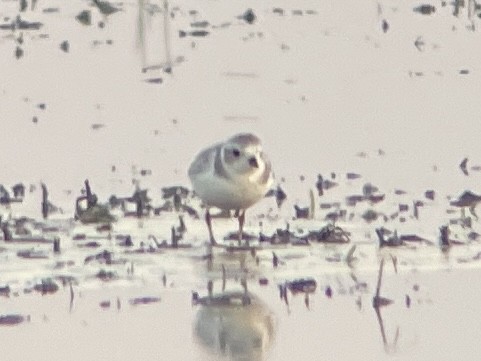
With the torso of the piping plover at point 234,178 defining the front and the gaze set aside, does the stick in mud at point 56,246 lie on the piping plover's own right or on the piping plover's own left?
on the piping plover's own right

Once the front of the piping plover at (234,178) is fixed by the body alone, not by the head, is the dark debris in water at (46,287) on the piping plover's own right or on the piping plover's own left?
on the piping plover's own right

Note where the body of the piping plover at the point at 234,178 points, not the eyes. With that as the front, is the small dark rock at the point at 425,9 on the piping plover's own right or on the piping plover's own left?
on the piping plover's own left

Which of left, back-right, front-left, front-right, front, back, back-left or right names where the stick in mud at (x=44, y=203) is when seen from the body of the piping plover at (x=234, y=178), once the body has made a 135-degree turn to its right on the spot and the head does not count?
front

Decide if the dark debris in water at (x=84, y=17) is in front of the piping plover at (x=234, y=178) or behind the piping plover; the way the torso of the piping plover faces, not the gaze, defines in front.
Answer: behind

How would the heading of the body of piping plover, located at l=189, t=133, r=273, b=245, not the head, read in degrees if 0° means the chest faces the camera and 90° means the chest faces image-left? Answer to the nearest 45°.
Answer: approximately 315°
